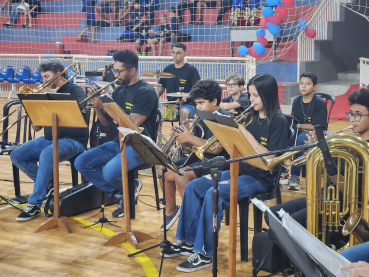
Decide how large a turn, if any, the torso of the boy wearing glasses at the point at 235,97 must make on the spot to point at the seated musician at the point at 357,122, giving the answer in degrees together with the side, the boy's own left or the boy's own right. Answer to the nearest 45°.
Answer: approximately 45° to the boy's own left

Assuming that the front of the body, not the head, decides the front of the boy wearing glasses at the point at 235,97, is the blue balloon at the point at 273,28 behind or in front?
behind

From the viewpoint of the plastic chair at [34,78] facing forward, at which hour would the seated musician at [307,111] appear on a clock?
The seated musician is roughly at 10 o'clock from the plastic chair.

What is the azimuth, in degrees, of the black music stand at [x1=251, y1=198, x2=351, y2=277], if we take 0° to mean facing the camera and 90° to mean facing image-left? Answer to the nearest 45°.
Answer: approximately 225°

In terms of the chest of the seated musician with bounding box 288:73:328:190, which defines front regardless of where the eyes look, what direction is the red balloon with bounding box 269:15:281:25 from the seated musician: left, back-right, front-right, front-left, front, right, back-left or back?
back-right
